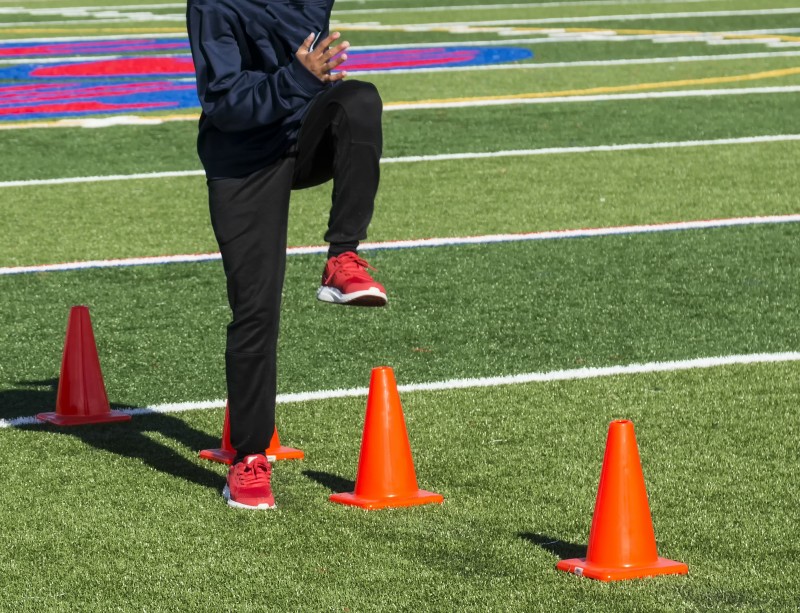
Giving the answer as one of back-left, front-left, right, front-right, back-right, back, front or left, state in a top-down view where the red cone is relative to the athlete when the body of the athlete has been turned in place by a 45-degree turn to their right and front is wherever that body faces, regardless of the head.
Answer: back-right

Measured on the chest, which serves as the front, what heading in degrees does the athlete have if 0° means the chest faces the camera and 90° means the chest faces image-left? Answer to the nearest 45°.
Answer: approximately 315°

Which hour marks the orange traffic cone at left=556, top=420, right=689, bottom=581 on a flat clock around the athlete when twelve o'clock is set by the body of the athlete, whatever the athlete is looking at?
The orange traffic cone is roughly at 12 o'clock from the athlete.
